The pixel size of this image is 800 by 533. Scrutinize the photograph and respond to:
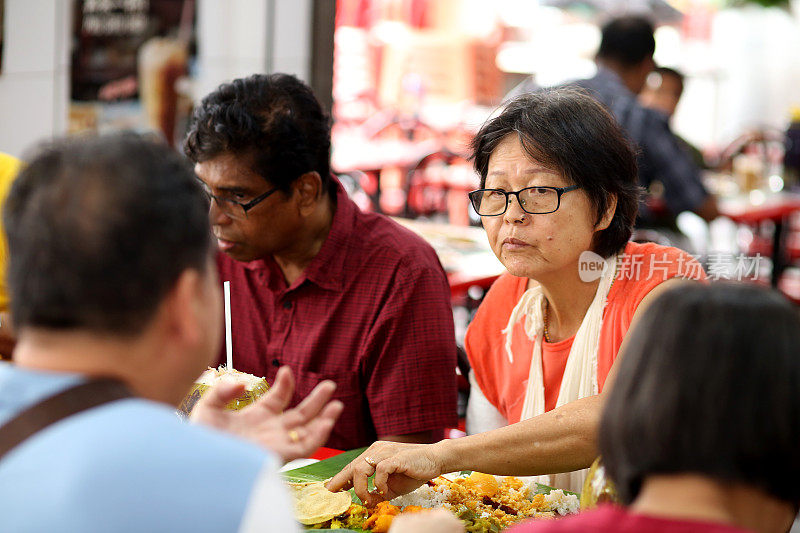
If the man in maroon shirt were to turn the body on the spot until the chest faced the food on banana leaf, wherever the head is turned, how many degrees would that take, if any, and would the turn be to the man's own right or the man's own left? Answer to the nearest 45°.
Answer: approximately 45° to the man's own left

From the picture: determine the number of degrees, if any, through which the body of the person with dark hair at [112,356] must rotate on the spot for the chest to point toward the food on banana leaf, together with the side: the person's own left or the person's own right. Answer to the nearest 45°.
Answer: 0° — they already face it

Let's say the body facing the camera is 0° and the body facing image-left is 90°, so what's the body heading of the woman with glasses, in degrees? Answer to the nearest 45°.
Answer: approximately 45°

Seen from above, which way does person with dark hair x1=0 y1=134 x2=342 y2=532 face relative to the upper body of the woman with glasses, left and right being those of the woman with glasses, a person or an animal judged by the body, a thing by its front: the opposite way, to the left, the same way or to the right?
the opposite way

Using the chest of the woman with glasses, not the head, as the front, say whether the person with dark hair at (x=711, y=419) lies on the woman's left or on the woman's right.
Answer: on the woman's left

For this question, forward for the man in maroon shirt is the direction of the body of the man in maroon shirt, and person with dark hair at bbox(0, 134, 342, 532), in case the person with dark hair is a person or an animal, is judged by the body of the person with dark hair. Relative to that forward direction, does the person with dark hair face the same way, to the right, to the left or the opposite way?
the opposite way

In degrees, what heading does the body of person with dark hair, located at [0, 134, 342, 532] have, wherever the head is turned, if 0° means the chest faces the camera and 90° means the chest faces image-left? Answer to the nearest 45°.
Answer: approximately 225°

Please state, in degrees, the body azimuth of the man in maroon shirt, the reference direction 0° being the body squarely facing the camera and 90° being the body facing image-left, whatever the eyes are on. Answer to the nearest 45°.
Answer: approximately 45°
